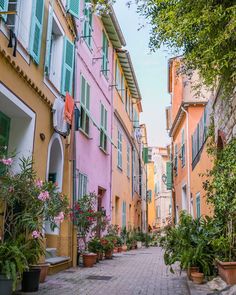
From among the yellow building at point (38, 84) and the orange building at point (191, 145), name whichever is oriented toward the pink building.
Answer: the orange building

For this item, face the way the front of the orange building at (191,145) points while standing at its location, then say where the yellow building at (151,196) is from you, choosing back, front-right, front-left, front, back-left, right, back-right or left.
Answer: back-right

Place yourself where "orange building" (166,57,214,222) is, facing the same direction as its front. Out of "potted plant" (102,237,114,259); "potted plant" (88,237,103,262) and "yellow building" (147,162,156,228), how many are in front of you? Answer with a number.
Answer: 2

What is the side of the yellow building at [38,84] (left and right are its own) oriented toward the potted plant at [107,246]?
left

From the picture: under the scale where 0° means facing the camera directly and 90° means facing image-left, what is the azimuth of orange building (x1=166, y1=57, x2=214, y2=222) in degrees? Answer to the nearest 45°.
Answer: approximately 45°

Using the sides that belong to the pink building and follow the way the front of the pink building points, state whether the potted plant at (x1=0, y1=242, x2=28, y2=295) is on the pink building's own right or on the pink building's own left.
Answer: on the pink building's own right

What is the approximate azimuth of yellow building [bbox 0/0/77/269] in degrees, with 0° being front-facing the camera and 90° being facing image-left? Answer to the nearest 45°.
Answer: approximately 315°

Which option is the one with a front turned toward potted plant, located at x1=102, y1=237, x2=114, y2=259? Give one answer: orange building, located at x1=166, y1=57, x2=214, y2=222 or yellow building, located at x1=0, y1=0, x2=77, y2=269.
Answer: the orange building

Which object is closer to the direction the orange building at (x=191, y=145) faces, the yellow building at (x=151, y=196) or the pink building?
the pink building
